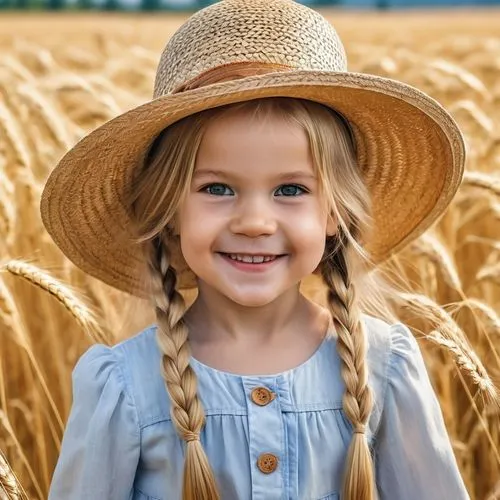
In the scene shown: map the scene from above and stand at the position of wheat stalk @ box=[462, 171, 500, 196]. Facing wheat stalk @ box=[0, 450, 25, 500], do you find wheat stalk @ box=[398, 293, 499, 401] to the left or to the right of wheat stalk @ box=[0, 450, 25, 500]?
left

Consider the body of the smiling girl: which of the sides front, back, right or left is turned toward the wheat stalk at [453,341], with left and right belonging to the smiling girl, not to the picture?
left

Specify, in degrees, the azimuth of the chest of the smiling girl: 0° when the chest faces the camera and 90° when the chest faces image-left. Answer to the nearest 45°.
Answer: approximately 0°

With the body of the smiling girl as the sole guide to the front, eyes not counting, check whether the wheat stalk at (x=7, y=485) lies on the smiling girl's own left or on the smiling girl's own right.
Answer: on the smiling girl's own right

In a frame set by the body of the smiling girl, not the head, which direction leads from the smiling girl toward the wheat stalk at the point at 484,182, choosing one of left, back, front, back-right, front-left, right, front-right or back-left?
back-left
